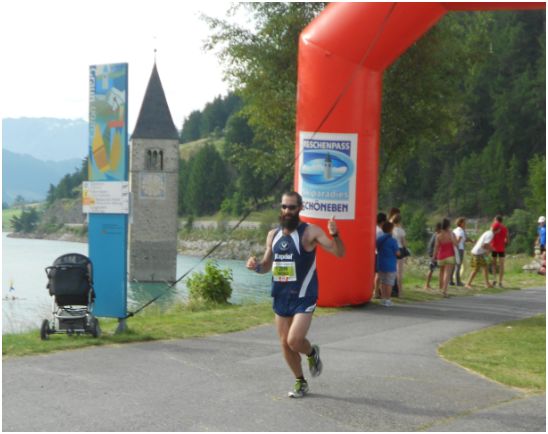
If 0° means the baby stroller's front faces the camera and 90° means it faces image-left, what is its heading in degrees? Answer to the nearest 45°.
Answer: approximately 180°

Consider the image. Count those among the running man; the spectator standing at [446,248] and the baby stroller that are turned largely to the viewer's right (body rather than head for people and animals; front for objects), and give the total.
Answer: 0

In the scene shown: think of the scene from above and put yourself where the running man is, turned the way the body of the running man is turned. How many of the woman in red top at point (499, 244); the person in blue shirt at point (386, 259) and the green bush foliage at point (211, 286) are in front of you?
0
